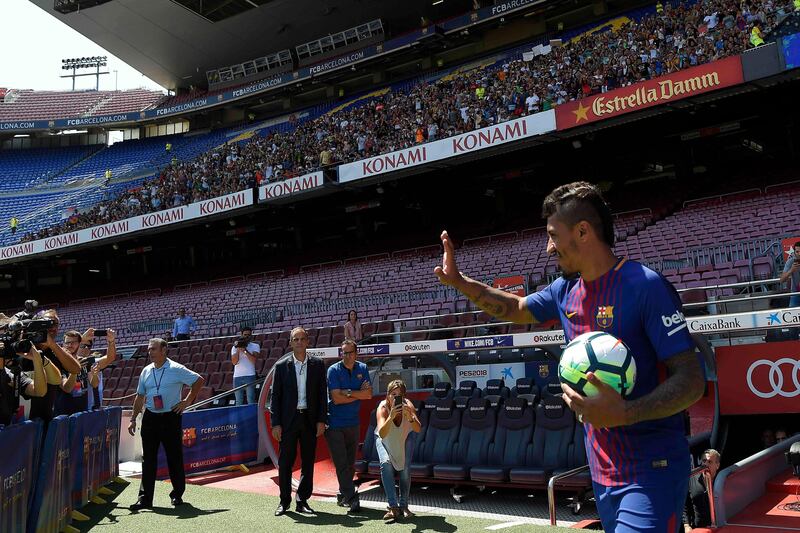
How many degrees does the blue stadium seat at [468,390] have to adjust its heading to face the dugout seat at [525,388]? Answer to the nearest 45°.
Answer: approximately 135° to its left

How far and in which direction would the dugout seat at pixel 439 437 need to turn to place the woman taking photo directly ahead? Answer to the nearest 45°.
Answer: approximately 45° to its left

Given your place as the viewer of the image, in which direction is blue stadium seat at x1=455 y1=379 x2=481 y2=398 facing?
facing the viewer and to the left of the viewer

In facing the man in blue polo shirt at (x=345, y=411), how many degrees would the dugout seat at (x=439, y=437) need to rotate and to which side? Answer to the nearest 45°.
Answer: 0° — it already faces them

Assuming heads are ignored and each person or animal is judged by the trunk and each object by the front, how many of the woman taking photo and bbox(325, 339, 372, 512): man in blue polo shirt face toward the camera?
2

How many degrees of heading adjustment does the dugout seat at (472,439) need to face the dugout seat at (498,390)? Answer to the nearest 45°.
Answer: approximately 180°

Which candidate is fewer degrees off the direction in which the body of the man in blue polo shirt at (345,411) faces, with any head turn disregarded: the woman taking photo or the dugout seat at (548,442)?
the woman taking photo

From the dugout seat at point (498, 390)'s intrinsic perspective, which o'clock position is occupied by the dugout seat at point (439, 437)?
the dugout seat at point (439, 437) is roughly at 1 o'clock from the dugout seat at point (498, 390).

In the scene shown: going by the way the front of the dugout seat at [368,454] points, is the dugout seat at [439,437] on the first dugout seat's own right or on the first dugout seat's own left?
on the first dugout seat's own left

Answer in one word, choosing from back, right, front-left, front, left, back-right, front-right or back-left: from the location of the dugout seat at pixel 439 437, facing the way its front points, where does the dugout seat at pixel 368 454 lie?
front-right

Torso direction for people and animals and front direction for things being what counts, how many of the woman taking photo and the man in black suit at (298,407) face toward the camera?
2

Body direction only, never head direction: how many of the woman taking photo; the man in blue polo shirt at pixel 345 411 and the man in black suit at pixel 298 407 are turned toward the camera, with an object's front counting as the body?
3

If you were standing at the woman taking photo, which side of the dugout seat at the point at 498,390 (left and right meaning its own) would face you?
front

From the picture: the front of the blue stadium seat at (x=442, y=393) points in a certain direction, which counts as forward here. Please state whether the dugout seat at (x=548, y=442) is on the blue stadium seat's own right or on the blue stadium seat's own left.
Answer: on the blue stadium seat's own left

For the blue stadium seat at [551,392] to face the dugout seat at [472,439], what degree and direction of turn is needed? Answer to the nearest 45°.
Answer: approximately 45° to its right

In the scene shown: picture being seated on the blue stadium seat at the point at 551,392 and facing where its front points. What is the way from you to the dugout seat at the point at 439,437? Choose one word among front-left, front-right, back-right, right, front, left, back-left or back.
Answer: front-right

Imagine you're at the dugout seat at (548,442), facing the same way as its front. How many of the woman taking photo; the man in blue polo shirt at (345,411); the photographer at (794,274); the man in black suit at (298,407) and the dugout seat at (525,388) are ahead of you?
3
